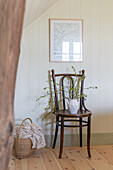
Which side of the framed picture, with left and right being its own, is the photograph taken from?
front

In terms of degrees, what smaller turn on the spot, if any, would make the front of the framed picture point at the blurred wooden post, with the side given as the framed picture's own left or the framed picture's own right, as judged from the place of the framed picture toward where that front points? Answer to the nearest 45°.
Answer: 0° — it already faces it
